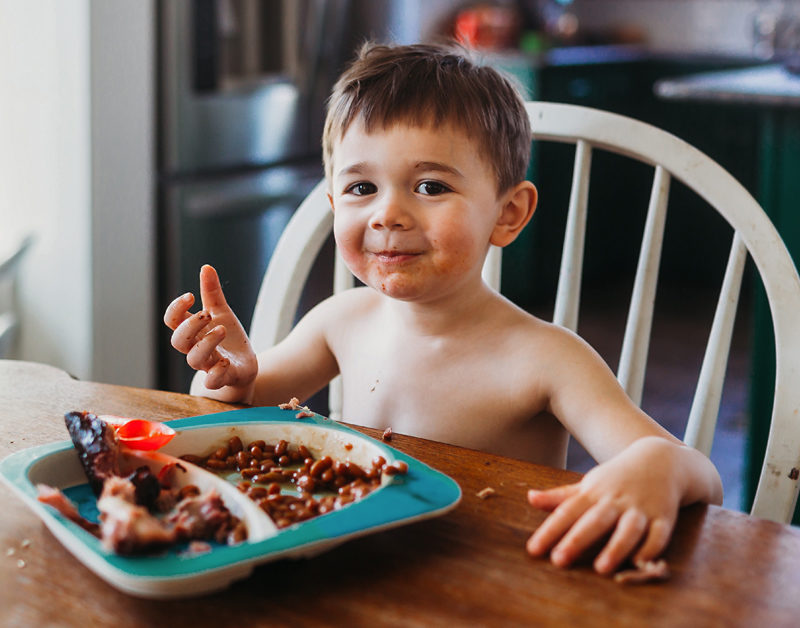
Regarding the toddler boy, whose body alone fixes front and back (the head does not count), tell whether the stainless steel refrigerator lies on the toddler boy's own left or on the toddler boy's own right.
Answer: on the toddler boy's own right

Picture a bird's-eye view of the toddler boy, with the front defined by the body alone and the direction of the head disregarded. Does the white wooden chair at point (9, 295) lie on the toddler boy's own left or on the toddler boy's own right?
on the toddler boy's own right

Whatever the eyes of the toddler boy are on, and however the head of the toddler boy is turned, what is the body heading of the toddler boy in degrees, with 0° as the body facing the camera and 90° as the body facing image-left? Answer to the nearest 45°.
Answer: approximately 45°

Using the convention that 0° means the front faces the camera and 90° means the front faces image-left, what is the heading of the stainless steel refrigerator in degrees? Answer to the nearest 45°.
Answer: approximately 315°
